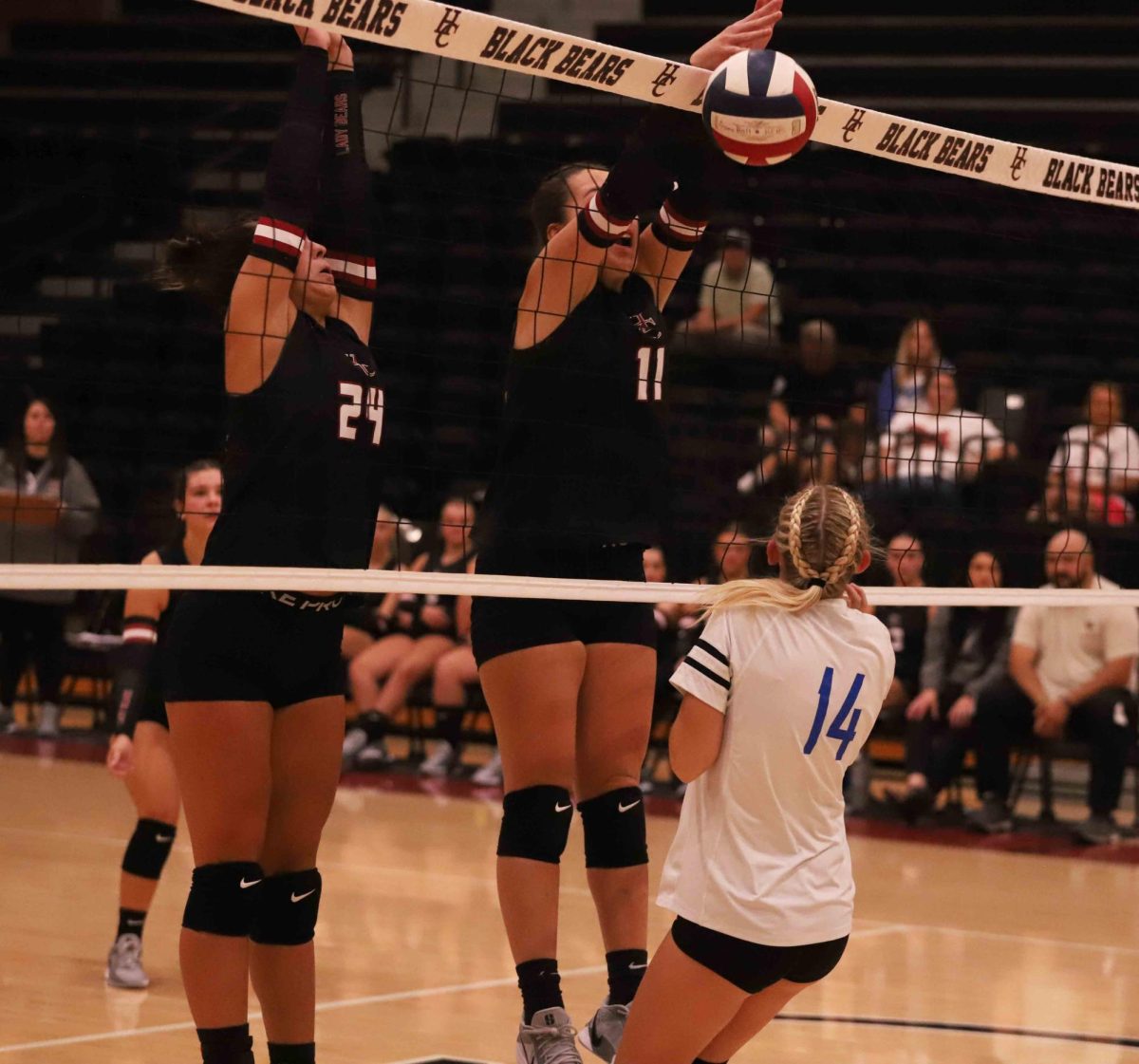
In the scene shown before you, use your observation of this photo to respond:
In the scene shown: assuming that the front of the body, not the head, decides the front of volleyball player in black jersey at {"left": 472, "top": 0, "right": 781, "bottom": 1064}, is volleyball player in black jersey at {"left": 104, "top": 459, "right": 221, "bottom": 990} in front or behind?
behind

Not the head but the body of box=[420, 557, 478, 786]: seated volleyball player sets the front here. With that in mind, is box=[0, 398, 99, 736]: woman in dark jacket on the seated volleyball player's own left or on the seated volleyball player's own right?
on the seated volleyball player's own right

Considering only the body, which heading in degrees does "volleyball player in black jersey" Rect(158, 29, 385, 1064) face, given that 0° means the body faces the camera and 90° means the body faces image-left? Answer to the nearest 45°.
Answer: approximately 315°

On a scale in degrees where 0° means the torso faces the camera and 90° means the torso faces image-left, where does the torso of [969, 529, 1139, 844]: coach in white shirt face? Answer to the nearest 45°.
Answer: approximately 0°

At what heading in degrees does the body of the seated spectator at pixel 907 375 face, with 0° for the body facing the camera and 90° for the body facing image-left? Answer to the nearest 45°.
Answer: approximately 0°

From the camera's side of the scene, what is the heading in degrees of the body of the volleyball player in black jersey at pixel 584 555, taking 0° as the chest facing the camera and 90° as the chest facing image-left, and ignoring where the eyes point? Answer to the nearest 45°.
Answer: approximately 315°

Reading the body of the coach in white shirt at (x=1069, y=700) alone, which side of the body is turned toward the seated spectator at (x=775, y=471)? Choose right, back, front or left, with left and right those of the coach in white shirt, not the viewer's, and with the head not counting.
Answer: right
